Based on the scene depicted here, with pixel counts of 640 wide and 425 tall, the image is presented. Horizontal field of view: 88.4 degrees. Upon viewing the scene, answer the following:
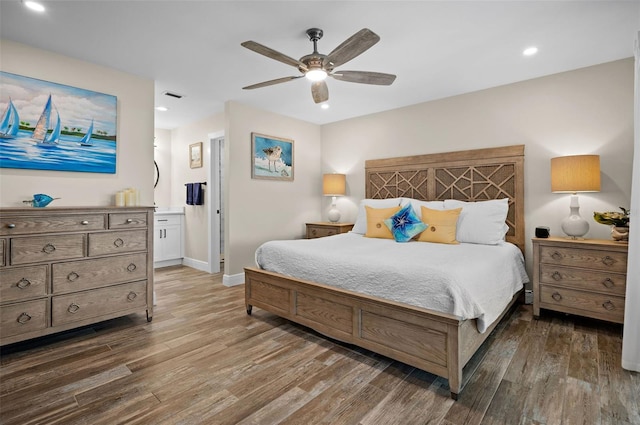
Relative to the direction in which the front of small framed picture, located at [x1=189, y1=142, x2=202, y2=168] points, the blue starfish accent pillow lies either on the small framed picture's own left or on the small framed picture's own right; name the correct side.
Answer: on the small framed picture's own left

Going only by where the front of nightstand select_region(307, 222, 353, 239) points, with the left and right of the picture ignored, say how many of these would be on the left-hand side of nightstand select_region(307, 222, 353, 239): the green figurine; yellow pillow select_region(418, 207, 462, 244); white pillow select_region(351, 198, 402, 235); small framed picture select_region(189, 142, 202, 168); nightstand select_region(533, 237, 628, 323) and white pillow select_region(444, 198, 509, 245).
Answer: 5

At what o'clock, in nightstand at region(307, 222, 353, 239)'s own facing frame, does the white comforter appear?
The white comforter is roughly at 10 o'clock from the nightstand.

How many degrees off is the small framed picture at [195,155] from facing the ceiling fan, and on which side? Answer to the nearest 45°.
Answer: approximately 45° to its left

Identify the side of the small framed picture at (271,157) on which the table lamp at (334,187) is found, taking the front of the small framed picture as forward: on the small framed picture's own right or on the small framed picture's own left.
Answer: on the small framed picture's own left

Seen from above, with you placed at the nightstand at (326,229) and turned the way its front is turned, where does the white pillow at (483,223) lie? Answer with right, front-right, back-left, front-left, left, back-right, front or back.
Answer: left

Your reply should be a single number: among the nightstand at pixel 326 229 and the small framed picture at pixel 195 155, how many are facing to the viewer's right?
0

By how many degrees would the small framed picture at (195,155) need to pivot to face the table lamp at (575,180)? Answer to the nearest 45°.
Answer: approximately 90° to its left

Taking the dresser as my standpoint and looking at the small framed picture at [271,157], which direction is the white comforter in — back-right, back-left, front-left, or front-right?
front-right

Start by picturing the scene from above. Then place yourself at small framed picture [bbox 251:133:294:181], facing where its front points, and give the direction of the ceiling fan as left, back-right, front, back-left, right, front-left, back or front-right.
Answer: front-right

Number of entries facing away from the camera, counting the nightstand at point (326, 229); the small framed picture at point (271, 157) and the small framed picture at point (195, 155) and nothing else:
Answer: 0

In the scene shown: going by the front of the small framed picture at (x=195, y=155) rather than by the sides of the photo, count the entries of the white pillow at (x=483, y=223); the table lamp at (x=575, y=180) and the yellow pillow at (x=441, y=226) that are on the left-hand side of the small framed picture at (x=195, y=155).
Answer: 3

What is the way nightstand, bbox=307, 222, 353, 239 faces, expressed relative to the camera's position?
facing the viewer and to the left of the viewer

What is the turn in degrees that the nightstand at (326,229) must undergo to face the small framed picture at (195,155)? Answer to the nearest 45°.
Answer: approximately 45° to its right
